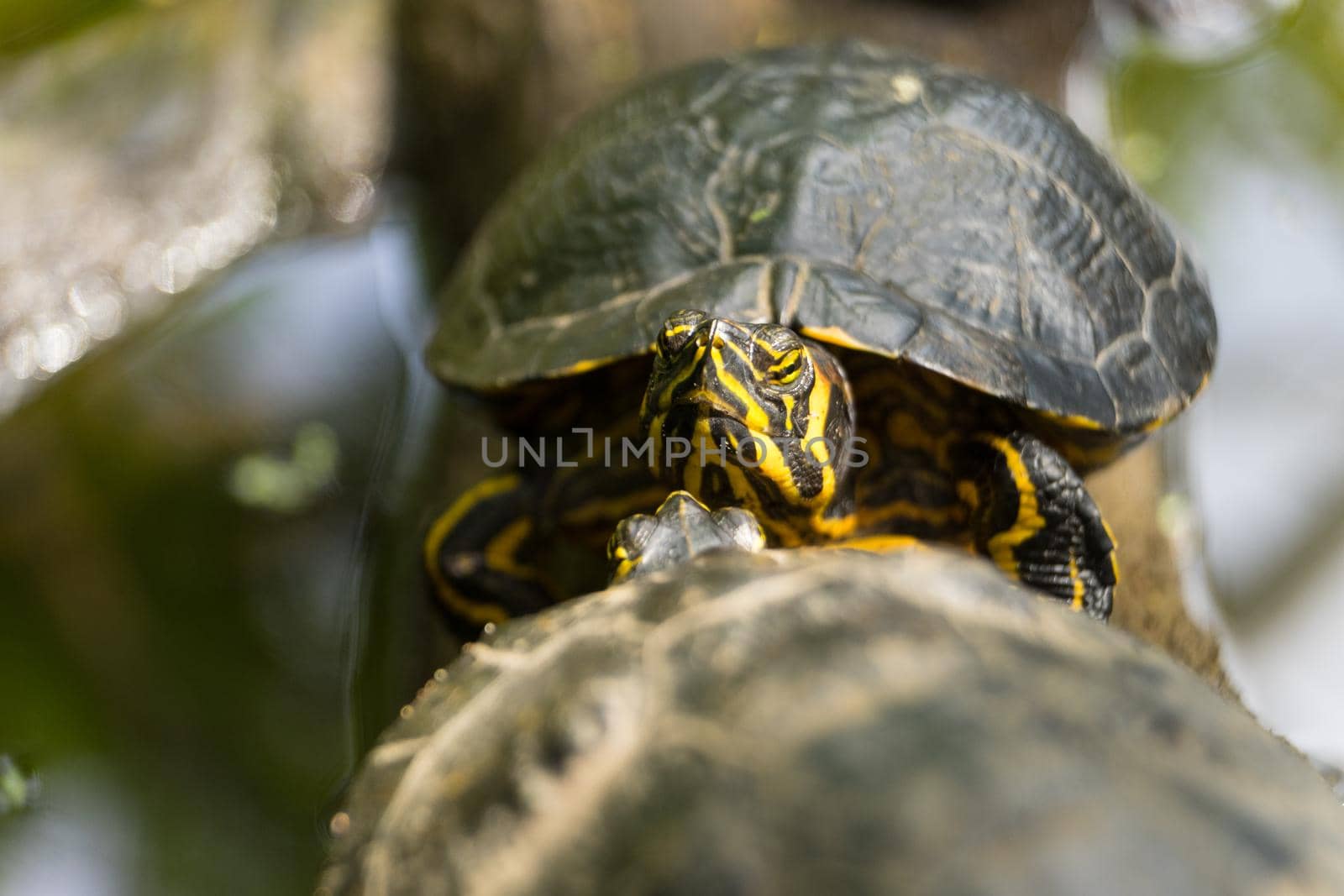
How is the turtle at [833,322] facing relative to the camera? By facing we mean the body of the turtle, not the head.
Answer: toward the camera

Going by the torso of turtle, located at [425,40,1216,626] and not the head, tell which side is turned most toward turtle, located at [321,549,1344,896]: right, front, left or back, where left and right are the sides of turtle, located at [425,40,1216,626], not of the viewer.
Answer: front
